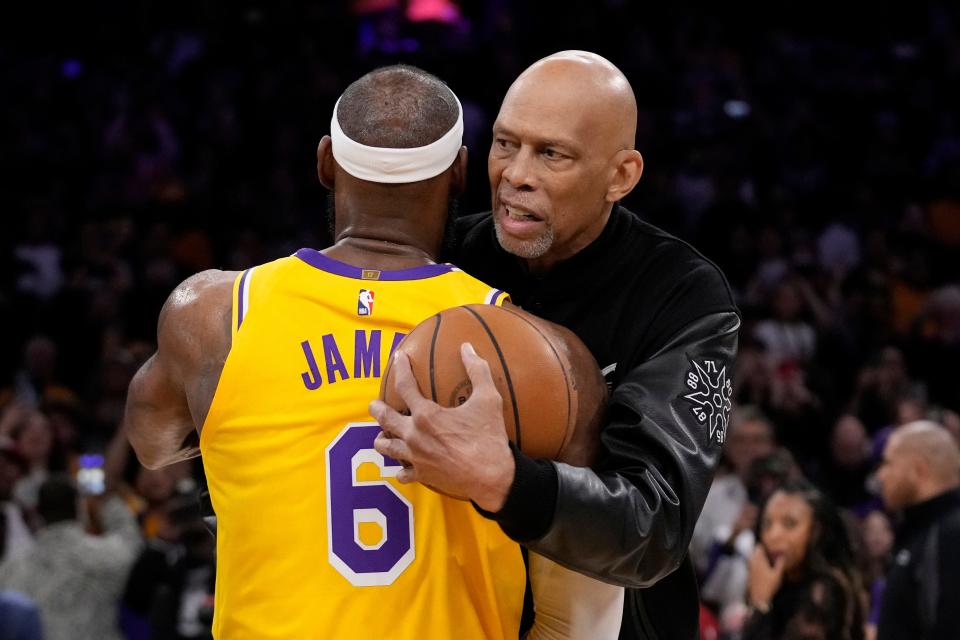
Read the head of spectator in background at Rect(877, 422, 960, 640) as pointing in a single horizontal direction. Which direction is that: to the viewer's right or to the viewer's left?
to the viewer's left

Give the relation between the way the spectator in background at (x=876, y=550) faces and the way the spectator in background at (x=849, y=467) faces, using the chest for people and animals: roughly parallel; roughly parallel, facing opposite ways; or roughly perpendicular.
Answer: roughly parallel

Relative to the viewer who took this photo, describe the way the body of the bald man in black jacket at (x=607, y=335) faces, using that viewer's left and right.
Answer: facing the viewer and to the left of the viewer

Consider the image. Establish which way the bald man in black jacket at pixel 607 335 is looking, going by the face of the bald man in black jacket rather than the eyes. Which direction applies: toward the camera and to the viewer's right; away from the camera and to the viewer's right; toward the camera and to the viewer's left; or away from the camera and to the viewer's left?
toward the camera and to the viewer's left

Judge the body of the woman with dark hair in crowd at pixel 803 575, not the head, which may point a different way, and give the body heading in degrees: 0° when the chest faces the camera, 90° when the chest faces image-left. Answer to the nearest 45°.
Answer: approximately 45°

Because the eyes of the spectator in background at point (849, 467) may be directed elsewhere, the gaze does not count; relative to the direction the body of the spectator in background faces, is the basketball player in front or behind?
in front

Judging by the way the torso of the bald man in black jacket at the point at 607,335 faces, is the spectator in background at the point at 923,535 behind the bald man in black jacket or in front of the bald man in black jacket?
behind

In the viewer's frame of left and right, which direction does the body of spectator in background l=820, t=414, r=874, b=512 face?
facing the viewer

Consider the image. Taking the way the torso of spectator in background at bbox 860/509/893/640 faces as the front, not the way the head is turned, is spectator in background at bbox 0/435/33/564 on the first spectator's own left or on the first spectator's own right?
on the first spectator's own right

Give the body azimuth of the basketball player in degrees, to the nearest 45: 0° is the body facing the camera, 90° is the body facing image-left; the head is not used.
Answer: approximately 180°
